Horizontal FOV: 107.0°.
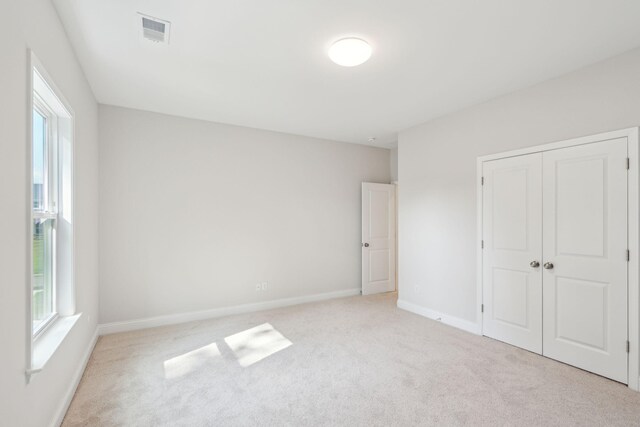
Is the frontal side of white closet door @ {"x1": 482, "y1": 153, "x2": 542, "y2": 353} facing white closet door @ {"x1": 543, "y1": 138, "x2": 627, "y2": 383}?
no

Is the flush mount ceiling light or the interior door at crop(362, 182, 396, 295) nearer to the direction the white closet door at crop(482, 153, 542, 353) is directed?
the flush mount ceiling light

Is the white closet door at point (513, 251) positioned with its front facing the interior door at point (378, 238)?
no

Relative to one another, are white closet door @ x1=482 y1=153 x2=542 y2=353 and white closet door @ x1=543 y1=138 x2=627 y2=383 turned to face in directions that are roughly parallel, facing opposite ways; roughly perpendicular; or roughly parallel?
roughly parallel

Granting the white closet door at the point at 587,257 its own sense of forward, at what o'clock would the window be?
The window is roughly at 12 o'clock from the white closet door.

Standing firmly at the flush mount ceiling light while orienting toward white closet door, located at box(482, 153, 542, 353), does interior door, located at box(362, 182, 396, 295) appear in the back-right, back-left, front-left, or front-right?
front-left

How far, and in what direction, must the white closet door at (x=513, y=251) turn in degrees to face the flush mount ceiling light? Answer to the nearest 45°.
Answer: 0° — it already faces it

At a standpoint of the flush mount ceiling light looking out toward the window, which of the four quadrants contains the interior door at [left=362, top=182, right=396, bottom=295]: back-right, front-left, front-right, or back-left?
back-right

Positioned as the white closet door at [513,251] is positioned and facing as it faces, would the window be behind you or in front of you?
in front

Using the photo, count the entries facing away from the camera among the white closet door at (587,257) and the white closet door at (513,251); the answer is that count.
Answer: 0

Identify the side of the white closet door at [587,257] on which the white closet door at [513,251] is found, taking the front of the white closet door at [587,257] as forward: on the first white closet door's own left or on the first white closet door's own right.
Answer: on the first white closet door's own right

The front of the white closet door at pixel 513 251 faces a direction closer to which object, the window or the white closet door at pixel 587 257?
the window

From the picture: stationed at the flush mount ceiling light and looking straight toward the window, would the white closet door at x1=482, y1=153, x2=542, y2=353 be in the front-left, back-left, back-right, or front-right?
back-right

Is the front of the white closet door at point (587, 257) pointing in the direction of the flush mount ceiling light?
yes

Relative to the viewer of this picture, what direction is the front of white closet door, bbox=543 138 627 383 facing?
facing the viewer and to the left of the viewer
